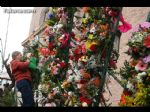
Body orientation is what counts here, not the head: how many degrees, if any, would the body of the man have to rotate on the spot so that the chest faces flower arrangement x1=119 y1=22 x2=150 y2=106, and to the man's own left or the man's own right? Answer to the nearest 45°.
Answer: approximately 45° to the man's own right

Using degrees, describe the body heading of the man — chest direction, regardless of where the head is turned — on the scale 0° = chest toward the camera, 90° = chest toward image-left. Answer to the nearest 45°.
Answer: approximately 270°
